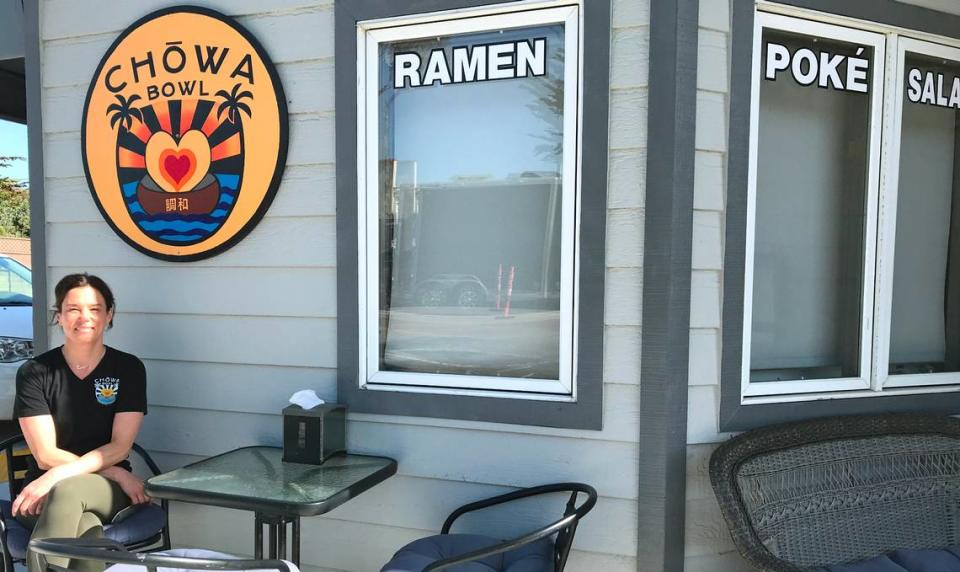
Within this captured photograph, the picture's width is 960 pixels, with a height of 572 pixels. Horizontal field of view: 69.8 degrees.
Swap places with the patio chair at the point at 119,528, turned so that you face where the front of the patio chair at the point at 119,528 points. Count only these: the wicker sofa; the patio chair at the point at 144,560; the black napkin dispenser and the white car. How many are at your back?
1

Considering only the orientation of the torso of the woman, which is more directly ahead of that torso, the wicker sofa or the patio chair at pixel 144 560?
the patio chair

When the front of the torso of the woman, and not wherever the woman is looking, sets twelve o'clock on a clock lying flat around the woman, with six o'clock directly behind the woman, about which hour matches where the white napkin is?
The white napkin is roughly at 10 o'clock from the woman.

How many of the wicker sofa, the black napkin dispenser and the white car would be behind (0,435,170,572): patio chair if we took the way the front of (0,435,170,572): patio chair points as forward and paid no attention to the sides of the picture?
1

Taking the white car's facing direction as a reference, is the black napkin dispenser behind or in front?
in front

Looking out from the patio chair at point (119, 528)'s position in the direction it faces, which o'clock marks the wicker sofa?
The wicker sofa is roughly at 10 o'clock from the patio chair.

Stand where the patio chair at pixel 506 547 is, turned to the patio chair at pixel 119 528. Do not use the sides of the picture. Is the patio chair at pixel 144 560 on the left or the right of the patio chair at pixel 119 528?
left

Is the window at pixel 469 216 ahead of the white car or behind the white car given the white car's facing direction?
ahead

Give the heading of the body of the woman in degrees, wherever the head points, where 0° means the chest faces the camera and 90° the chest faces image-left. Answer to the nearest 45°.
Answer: approximately 0°

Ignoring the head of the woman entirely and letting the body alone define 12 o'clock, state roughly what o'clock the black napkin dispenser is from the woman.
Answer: The black napkin dispenser is roughly at 10 o'clock from the woman.

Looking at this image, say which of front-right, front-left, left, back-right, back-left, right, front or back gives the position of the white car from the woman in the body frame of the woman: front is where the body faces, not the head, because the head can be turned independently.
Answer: back

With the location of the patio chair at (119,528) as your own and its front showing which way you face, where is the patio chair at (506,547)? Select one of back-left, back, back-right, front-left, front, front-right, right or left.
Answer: front-left

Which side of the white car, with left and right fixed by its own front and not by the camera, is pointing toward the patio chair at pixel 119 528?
front

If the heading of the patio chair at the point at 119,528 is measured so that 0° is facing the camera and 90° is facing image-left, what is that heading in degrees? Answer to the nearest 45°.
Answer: approximately 0°
